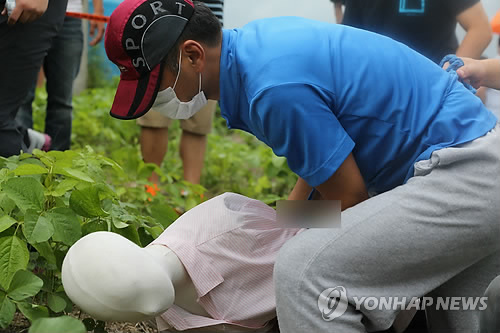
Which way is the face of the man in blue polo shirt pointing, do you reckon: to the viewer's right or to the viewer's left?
to the viewer's left

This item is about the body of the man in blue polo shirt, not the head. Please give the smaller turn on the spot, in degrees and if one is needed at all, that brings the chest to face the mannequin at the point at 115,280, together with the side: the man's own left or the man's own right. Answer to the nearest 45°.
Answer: approximately 45° to the man's own left

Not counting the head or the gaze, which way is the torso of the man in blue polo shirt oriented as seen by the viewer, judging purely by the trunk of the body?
to the viewer's left
